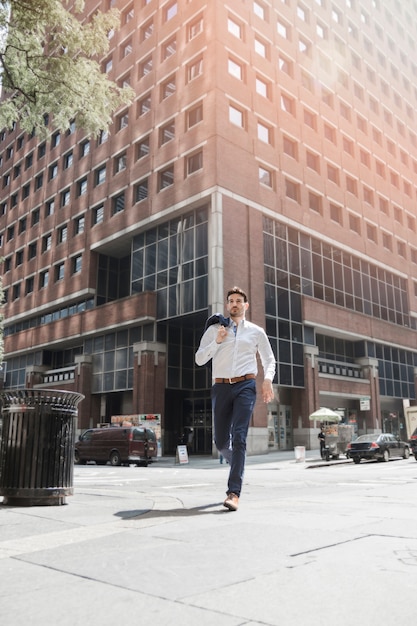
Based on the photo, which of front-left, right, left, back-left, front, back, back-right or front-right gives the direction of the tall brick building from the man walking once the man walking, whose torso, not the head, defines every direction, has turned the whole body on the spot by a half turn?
front

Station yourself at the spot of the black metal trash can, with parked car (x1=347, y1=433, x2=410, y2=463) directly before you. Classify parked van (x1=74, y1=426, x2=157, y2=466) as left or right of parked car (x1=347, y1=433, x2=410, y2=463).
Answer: left

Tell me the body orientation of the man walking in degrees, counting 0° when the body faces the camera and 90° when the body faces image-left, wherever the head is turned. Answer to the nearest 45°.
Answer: approximately 0°
